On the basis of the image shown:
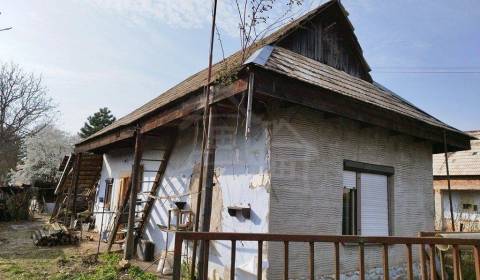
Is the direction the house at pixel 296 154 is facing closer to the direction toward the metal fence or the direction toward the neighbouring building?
the metal fence

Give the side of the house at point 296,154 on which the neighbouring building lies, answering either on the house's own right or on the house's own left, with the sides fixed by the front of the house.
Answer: on the house's own left

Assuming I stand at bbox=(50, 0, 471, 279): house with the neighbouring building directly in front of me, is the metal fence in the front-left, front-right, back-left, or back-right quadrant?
back-right
